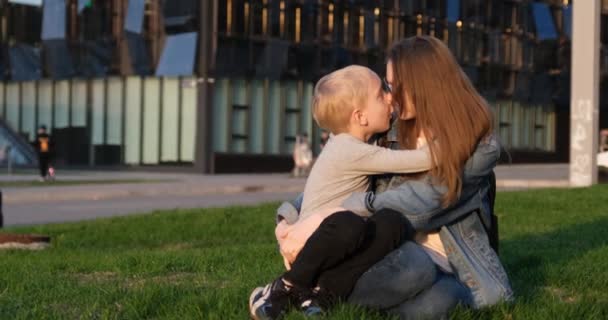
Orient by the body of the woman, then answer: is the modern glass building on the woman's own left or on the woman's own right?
on the woman's own right

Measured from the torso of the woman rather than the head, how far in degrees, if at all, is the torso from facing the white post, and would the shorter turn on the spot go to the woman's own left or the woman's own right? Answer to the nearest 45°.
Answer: approximately 90° to the woman's own right

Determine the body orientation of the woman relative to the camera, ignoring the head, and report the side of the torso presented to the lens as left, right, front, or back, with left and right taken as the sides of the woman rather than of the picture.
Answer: left

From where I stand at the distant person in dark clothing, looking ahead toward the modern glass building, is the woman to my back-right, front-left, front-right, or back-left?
back-right

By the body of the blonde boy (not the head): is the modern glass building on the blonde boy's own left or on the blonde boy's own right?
on the blonde boy's own left

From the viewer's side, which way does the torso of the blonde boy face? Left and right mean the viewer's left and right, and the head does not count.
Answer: facing to the right of the viewer

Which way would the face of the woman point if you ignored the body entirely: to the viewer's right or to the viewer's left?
to the viewer's left

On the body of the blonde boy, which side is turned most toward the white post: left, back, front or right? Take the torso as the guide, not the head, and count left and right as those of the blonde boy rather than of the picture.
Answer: left

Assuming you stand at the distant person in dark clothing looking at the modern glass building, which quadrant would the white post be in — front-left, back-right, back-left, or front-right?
front-right

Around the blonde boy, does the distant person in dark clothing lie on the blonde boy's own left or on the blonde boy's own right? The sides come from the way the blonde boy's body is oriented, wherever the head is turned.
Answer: on the blonde boy's own left

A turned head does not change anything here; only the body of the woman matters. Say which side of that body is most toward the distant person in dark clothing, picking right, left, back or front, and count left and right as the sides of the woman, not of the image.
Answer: right
